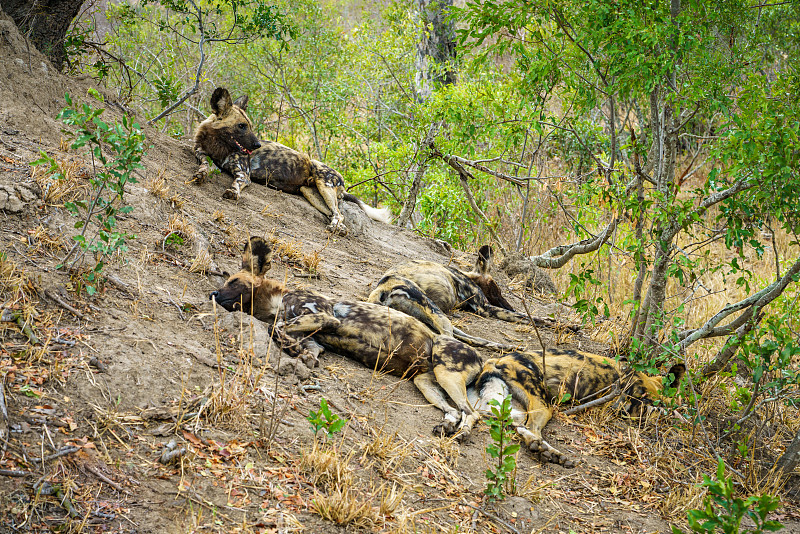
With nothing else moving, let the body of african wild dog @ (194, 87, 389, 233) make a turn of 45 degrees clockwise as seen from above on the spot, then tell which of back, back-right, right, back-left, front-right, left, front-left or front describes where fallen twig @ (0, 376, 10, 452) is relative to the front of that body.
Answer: back-left

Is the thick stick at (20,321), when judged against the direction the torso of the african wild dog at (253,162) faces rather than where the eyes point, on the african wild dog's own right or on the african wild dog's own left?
on the african wild dog's own left

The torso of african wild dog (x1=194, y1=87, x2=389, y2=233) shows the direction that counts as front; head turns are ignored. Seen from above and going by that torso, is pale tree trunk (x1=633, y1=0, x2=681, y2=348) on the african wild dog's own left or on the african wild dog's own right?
on the african wild dog's own left

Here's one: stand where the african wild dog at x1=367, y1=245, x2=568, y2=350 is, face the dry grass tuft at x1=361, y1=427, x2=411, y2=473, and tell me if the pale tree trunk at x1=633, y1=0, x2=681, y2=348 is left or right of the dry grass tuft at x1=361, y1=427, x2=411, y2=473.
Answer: left

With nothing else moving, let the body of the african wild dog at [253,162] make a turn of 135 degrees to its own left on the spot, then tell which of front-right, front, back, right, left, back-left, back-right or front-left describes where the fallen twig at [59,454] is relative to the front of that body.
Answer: front-right

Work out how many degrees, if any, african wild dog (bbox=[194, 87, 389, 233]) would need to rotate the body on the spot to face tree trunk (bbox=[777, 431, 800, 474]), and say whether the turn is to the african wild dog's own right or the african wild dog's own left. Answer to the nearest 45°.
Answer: approximately 135° to the african wild dog's own left

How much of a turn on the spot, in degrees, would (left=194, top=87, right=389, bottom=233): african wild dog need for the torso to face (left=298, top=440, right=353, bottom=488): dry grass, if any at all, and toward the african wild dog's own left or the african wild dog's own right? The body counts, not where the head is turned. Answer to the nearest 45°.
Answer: approximately 90° to the african wild dog's own left

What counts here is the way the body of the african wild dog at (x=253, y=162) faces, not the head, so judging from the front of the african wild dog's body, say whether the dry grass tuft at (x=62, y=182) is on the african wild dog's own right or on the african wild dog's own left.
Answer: on the african wild dog's own left

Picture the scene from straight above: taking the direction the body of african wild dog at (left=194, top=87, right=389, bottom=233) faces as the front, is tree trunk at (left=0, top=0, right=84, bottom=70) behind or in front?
in front

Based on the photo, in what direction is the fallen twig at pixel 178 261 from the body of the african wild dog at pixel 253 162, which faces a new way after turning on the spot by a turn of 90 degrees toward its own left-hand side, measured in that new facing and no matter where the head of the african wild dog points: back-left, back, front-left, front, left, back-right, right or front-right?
front

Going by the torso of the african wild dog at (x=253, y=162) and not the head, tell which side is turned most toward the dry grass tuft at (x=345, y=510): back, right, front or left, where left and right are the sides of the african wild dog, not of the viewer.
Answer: left

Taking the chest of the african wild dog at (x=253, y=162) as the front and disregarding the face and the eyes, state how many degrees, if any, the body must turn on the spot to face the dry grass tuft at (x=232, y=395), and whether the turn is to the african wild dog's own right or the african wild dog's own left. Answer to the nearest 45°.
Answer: approximately 90° to the african wild dog's own left

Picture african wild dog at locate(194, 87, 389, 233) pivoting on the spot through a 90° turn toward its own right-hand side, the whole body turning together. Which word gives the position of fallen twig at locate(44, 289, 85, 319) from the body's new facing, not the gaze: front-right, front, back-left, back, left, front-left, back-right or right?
back

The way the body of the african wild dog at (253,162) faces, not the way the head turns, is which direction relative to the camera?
to the viewer's left

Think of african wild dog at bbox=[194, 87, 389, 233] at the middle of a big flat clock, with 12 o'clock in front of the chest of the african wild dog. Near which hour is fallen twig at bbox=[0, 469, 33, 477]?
The fallen twig is roughly at 9 o'clock from the african wild dog.
